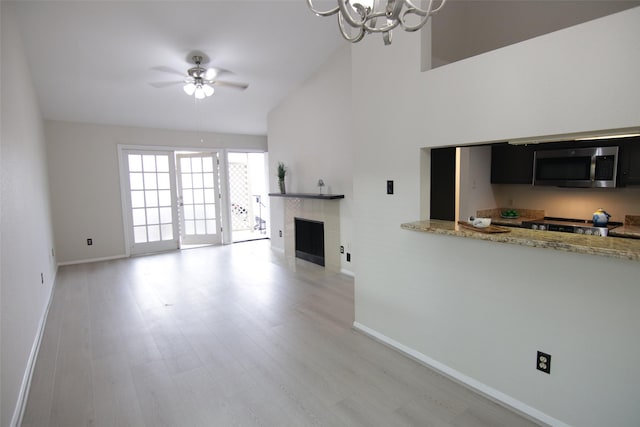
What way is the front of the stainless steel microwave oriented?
toward the camera

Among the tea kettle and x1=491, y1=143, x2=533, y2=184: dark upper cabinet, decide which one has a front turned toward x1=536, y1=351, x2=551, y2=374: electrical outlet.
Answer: the dark upper cabinet

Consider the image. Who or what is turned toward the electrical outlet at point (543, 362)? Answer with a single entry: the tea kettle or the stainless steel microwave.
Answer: the stainless steel microwave

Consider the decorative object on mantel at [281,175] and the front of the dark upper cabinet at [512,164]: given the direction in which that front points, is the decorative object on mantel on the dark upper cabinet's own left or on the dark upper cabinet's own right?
on the dark upper cabinet's own right

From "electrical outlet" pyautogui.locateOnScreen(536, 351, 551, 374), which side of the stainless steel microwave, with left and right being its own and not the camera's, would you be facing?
front

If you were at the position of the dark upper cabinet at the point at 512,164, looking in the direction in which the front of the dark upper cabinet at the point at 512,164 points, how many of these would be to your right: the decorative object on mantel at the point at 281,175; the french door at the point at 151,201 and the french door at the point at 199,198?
3

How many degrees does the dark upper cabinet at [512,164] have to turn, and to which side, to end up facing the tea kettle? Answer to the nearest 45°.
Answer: approximately 45° to its left

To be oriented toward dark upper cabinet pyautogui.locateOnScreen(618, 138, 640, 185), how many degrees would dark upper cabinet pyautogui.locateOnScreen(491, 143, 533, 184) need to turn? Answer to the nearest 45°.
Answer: approximately 45° to its left

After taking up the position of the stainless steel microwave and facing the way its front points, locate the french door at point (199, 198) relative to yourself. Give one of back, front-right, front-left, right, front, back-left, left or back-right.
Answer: right

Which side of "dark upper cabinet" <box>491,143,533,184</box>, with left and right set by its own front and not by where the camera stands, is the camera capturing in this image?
front
